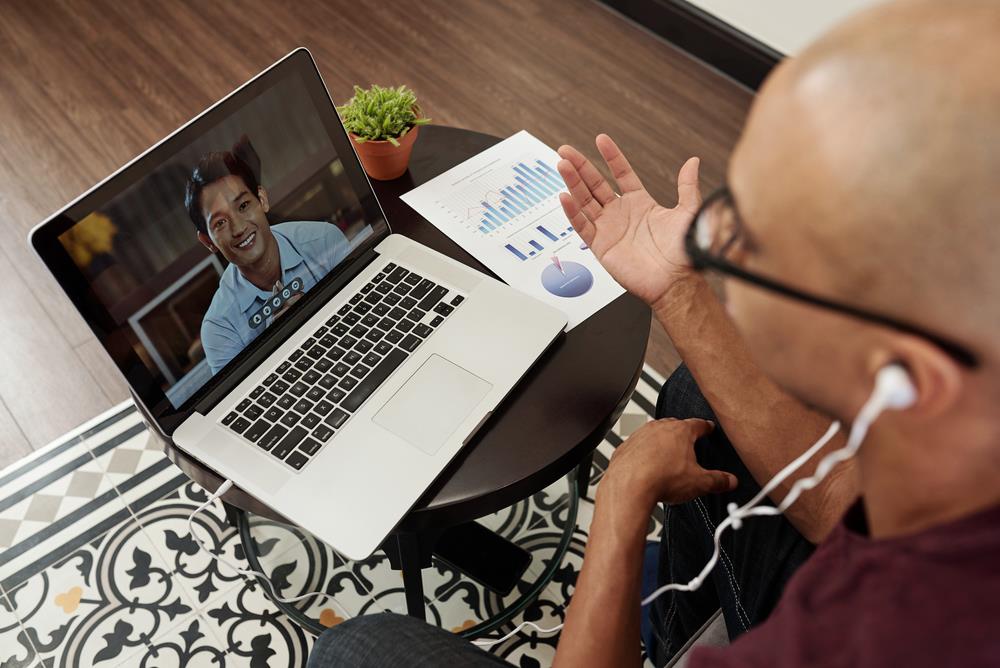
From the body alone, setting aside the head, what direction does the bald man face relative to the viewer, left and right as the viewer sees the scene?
facing away from the viewer and to the left of the viewer

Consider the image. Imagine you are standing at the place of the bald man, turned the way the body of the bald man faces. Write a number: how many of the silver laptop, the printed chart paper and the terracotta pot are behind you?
0

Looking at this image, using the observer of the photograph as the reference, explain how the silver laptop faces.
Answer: facing the viewer and to the right of the viewer

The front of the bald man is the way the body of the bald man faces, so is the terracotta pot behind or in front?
in front

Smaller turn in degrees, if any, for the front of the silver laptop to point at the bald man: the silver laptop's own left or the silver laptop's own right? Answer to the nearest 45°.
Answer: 0° — it already faces them

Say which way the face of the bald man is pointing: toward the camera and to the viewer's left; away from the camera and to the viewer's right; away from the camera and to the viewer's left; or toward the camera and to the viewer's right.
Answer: away from the camera and to the viewer's left

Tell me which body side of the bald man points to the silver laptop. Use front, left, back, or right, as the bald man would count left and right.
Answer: front

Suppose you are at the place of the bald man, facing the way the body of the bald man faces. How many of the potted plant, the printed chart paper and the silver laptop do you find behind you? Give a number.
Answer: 0

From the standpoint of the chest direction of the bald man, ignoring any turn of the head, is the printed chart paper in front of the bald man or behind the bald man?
in front
